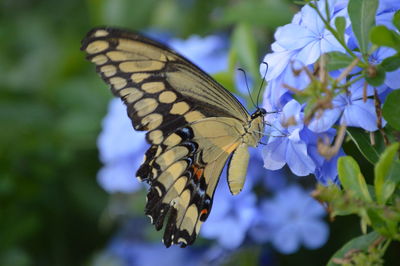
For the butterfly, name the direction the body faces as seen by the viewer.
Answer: to the viewer's right
